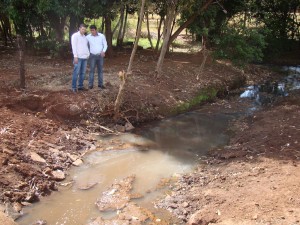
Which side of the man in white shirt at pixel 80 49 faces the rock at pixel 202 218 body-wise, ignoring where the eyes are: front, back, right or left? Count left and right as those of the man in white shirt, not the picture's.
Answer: front

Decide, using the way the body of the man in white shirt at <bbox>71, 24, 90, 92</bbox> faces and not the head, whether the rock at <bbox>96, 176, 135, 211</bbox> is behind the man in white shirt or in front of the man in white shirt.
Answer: in front

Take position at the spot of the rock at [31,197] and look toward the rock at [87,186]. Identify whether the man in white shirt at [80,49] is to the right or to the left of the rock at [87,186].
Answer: left

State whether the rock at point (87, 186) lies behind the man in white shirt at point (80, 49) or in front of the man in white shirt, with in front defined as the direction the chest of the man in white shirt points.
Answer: in front

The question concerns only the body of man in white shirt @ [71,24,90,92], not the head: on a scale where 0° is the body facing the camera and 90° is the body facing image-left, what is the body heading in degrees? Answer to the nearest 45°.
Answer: approximately 315°

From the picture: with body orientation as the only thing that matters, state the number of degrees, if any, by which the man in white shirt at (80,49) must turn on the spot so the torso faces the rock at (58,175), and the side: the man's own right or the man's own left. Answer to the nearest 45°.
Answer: approximately 45° to the man's own right

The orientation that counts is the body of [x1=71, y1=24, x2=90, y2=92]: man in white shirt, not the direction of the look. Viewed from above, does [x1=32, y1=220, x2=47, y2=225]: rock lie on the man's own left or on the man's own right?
on the man's own right
